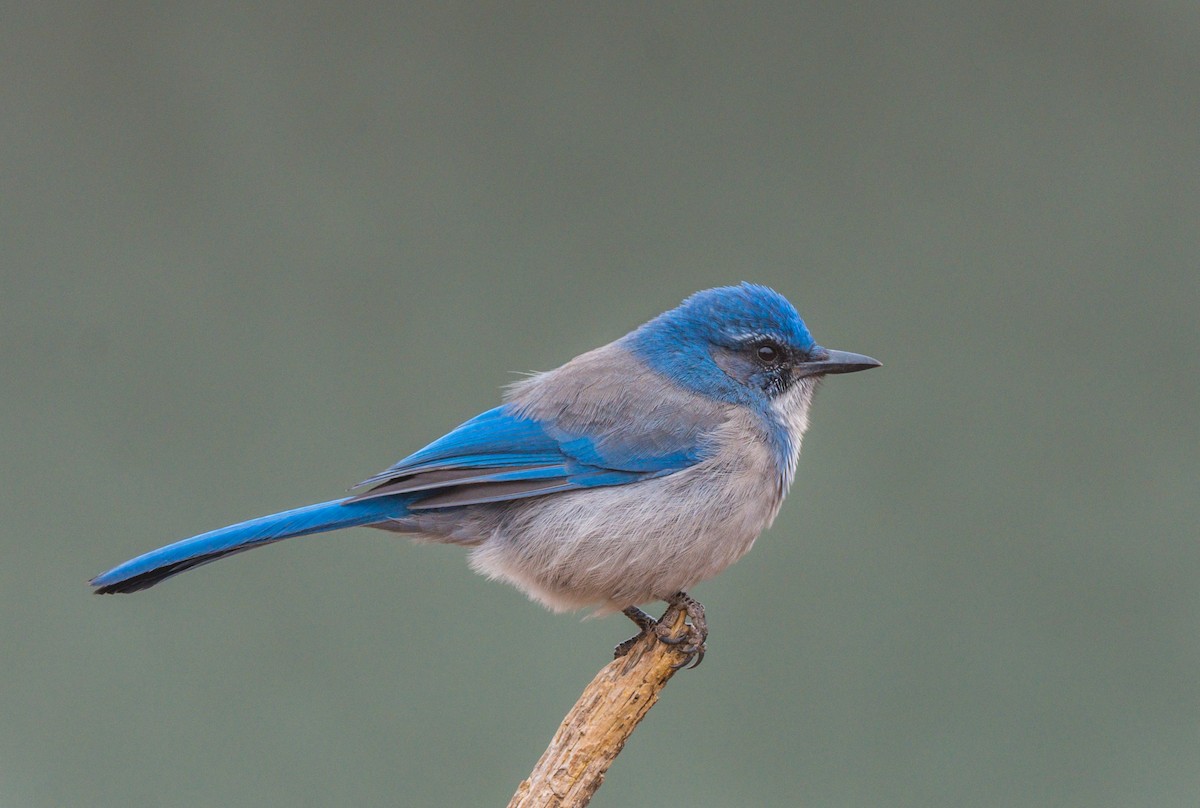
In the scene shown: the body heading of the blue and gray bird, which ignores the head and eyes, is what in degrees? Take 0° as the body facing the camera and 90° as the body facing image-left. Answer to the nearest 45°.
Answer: approximately 270°
